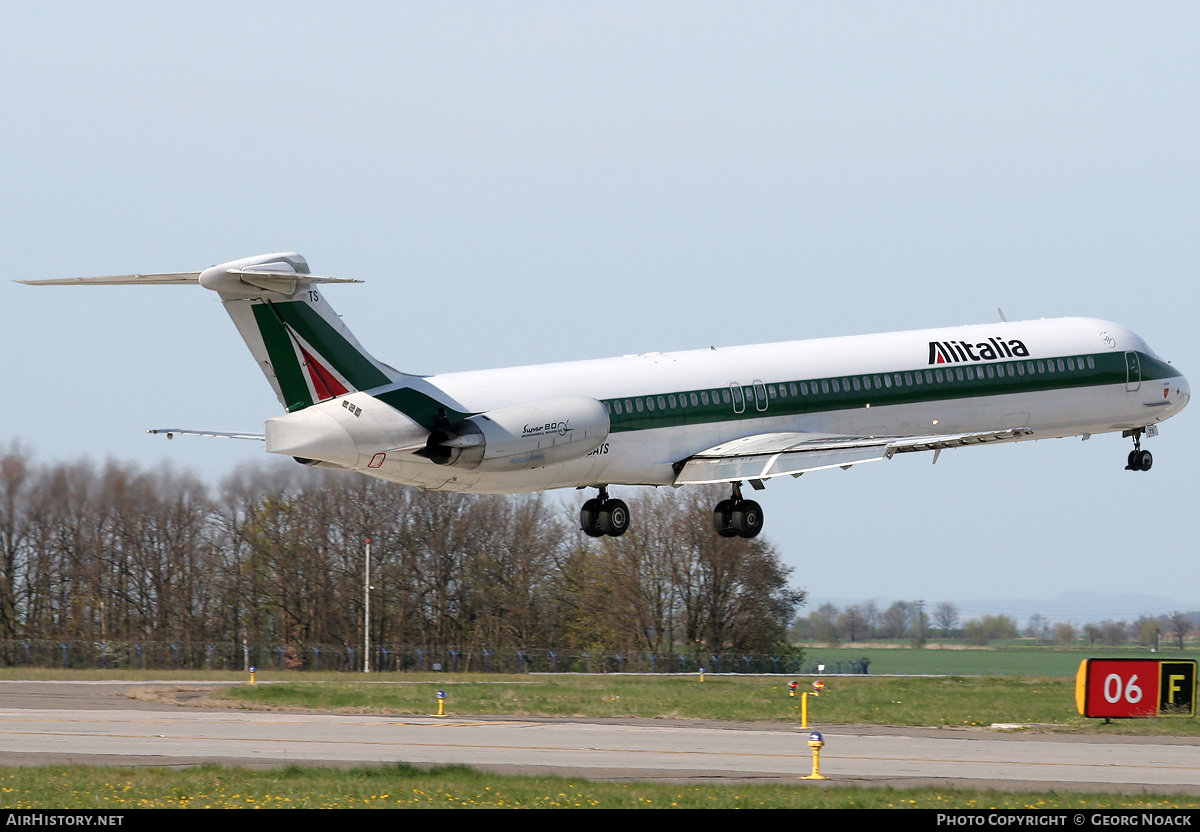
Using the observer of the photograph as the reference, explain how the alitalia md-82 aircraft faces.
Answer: facing away from the viewer and to the right of the viewer

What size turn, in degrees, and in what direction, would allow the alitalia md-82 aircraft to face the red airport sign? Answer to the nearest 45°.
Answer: approximately 45° to its right
